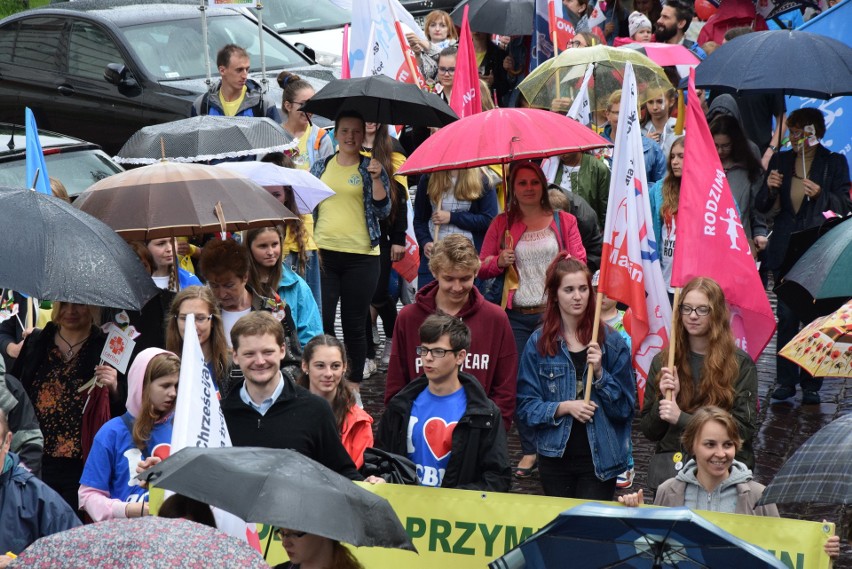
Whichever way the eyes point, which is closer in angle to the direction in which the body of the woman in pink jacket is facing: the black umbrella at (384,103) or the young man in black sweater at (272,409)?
the young man in black sweater

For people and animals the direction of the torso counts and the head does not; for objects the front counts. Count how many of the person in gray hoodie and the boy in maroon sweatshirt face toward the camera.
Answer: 2

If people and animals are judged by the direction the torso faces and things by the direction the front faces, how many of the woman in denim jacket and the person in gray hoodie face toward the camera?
2

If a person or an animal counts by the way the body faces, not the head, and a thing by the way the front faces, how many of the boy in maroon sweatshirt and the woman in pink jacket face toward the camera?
2

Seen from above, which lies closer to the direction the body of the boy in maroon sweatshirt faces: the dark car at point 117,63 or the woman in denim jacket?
the woman in denim jacket

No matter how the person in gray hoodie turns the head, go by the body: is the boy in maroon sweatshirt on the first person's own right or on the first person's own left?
on the first person's own right

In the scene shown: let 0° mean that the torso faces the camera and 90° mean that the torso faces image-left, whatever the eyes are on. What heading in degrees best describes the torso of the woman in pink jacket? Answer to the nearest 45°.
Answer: approximately 0°
